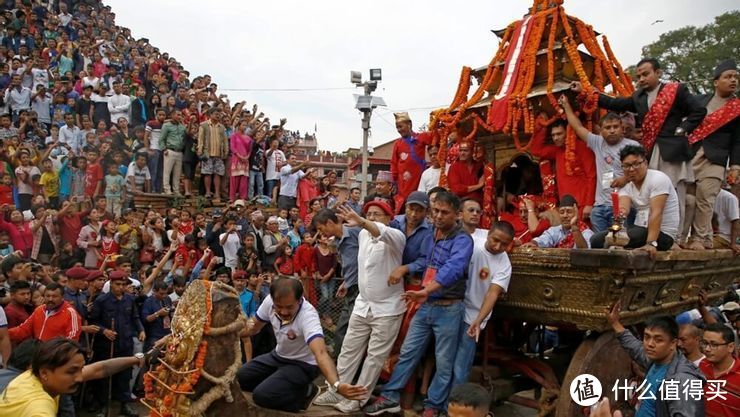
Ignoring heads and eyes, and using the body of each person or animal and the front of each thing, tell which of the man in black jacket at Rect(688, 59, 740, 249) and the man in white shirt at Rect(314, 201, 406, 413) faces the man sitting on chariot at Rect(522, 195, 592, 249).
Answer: the man in black jacket

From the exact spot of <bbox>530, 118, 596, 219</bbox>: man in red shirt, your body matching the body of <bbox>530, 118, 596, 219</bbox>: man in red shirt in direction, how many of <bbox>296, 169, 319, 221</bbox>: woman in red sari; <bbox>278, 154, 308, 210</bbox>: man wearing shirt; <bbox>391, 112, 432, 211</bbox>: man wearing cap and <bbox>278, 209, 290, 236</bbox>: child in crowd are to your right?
4

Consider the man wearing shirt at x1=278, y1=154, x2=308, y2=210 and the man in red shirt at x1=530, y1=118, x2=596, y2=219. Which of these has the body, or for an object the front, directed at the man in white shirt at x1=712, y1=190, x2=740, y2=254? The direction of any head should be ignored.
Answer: the man wearing shirt

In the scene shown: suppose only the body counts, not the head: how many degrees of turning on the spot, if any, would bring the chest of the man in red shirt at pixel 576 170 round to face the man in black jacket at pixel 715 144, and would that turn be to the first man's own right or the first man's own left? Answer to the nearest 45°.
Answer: approximately 90° to the first man's own left

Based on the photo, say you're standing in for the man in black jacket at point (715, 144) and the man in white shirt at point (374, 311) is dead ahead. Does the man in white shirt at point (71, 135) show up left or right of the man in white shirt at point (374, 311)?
right

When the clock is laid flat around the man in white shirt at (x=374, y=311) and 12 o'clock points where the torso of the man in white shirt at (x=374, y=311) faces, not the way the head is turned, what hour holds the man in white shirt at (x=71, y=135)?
the man in white shirt at (x=71, y=135) is roughly at 3 o'clock from the man in white shirt at (x=374, y=311).

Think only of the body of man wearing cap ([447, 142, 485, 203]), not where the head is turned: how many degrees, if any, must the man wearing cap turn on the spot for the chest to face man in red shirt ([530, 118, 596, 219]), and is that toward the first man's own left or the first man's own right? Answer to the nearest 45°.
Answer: approximately 45° to the first man's own left

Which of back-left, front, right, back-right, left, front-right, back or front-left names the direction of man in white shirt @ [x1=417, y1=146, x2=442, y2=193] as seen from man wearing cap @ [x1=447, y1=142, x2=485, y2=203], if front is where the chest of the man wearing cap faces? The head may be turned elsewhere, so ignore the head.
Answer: back-right

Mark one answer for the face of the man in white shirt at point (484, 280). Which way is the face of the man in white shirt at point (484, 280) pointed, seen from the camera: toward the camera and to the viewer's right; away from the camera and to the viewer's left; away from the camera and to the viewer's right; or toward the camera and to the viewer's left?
toward the camera and to the viewer's left

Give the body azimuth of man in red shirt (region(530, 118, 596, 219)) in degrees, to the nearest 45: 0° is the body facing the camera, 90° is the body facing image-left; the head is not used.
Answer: approximately 45°

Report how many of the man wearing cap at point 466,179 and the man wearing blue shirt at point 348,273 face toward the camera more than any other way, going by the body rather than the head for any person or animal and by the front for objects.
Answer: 1
